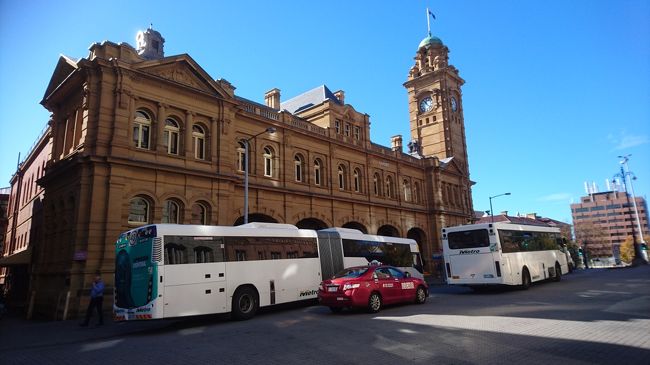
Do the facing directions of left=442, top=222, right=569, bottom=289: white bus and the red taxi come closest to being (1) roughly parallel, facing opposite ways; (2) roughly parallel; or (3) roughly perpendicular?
roughly parallel

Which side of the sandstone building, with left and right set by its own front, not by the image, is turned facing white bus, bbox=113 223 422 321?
front

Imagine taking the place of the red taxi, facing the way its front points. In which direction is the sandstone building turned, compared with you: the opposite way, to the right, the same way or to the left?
to the right

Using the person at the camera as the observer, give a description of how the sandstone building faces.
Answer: facing the viewer and to the right of the viewer

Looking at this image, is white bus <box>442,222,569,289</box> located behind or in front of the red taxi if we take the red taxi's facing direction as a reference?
in front

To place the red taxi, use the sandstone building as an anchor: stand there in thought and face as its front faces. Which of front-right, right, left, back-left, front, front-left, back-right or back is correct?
front
